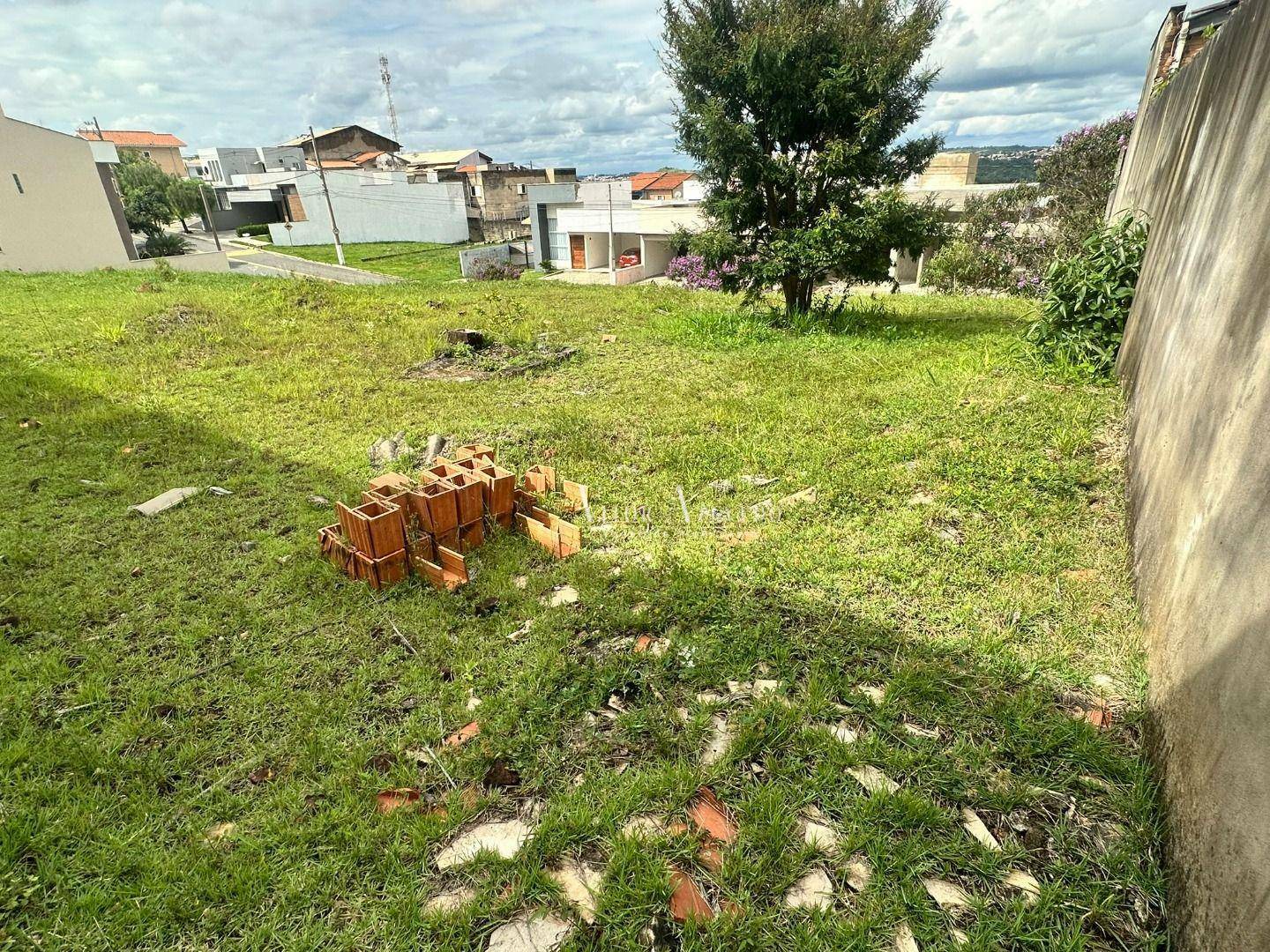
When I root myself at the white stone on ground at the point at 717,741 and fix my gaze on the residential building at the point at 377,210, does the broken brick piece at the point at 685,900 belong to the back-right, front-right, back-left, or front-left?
back-left

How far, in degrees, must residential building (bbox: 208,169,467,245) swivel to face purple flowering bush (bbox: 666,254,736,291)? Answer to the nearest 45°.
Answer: approximately 45° to its left

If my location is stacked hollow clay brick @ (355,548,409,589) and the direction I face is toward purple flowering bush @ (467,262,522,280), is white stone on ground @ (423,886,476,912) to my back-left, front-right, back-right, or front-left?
back-right

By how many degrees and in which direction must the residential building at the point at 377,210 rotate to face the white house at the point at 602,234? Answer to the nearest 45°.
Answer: approximately 90° to its left

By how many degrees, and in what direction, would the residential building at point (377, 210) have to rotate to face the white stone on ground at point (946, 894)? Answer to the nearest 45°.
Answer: approximately 45° to its left

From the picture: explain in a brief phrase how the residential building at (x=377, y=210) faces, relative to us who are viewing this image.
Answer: facing the viewer and to the left of the viewer

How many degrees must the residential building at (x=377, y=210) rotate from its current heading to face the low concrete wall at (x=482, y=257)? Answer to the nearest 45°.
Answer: approximately 45° to its left

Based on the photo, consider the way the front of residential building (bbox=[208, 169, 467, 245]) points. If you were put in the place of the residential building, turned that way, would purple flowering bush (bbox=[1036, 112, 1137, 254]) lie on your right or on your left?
on your left

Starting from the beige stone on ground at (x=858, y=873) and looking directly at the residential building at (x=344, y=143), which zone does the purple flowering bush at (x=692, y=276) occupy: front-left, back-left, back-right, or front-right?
front-right

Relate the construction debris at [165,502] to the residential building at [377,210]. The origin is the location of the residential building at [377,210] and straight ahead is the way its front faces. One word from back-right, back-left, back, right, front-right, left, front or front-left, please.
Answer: front-left

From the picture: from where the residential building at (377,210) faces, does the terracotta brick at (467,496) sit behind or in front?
in front

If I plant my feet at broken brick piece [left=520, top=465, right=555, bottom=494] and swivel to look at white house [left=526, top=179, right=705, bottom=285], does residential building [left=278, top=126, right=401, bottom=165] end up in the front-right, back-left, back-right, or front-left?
front-left

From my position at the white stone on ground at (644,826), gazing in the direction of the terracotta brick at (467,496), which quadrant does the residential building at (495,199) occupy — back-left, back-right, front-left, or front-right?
front-right

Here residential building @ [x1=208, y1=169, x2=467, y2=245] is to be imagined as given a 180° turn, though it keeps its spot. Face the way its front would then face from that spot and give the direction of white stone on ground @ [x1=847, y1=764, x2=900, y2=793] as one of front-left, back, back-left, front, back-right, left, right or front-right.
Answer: back-right
